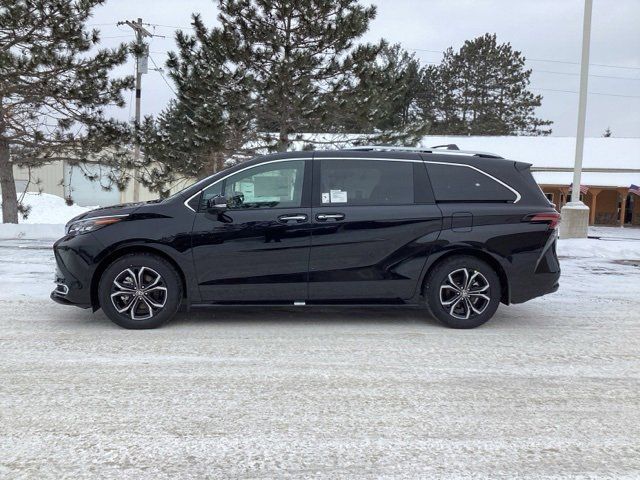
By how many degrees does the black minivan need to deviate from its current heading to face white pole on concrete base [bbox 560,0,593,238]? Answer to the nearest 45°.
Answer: approximately 135° to its right

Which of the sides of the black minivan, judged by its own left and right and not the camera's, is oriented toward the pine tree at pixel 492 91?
right

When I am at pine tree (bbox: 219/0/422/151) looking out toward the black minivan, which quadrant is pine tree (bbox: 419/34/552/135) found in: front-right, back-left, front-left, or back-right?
back-left

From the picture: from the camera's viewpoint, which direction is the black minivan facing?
to the viewer's left

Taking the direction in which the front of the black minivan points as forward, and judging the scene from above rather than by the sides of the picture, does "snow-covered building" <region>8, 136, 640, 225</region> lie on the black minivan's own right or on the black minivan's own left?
on the black minivan's own right

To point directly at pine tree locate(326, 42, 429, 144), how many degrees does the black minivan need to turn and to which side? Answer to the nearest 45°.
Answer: approximately 90° to its right

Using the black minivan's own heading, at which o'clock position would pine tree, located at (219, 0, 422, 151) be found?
The pine tree is roughly at 3 o'clock from the black minivan.

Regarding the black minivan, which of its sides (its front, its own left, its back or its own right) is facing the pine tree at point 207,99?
right
